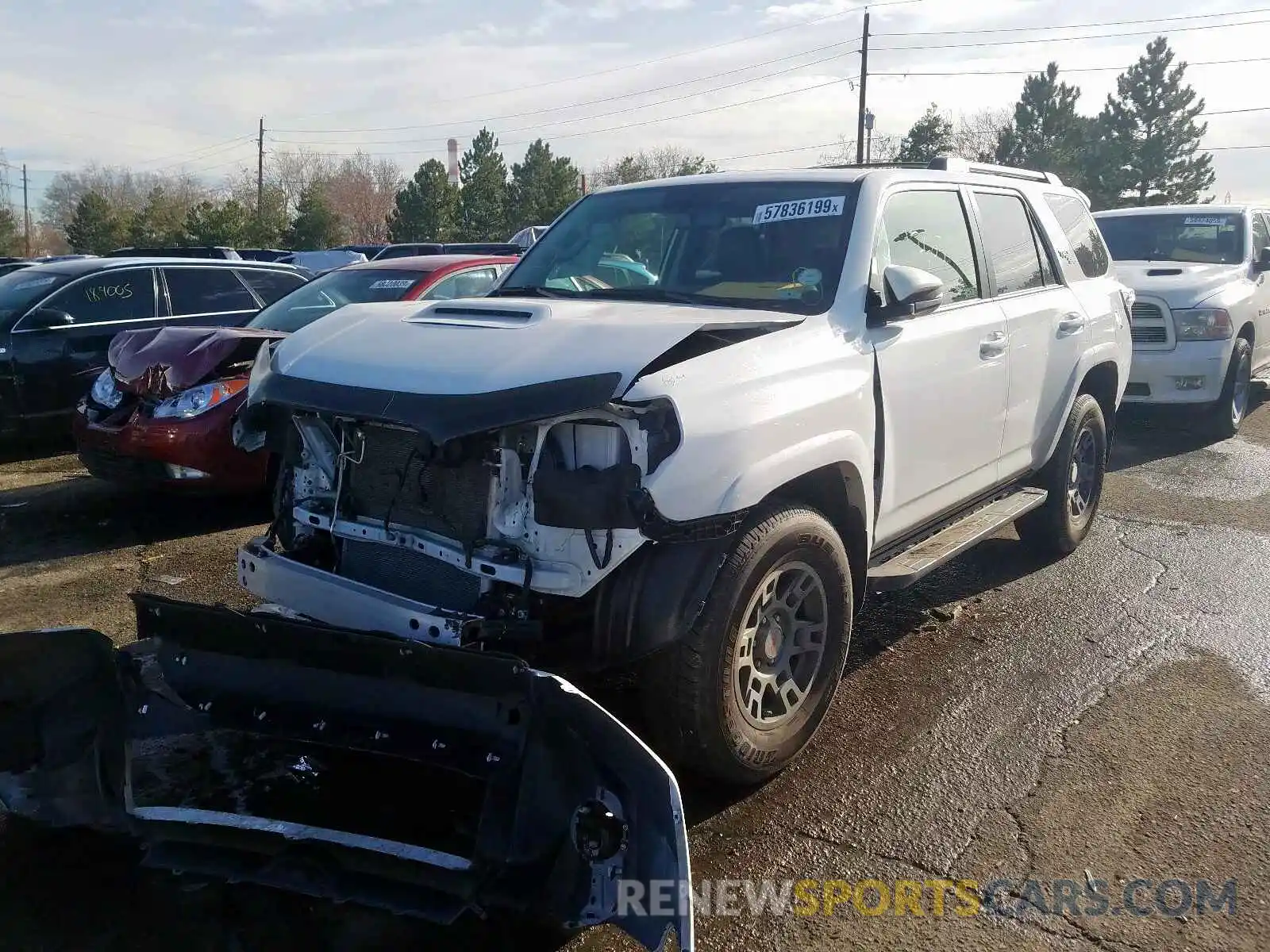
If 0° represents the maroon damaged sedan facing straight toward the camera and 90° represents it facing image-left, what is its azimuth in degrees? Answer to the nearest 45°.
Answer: approximately 45°

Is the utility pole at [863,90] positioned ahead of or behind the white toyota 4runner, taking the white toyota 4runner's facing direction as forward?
behind

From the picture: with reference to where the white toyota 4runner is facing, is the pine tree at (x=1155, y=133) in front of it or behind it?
behind

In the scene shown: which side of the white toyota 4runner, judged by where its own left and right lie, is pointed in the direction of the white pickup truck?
back

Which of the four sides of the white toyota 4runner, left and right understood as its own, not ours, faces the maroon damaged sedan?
right

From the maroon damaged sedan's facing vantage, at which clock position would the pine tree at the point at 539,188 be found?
The pine tree is roughly at 5 o'clock from the maroon damaged sedan.

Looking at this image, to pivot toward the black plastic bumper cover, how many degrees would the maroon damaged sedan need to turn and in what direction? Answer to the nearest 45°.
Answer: approximately 45° to its left

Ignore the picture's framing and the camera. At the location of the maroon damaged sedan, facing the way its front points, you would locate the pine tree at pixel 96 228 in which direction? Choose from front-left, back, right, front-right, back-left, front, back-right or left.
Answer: back-right

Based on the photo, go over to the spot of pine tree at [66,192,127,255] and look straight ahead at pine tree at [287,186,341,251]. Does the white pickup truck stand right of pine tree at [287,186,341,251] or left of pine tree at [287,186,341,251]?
right

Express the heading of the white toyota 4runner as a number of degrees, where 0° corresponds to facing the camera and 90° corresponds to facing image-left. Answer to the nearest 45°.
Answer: approximately 45°

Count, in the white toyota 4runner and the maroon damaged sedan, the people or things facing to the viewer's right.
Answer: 0
